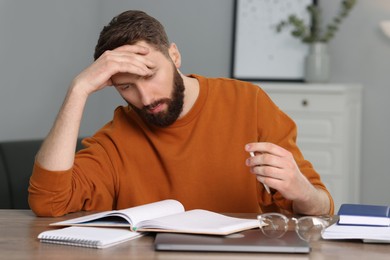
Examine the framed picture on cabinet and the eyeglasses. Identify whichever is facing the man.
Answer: the framed picture on cabinet

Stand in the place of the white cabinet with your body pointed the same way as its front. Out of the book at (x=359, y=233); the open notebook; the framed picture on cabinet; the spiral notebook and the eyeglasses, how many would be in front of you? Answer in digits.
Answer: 4

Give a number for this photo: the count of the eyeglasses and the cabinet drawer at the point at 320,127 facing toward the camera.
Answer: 2

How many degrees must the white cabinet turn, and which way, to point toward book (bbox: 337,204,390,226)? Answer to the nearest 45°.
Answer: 0° — it already faces it

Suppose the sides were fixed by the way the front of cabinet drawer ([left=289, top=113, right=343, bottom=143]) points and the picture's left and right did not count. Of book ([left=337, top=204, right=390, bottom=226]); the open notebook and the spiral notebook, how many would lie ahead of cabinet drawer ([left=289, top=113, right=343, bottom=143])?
3

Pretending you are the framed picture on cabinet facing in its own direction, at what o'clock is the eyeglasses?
The eyeglasses is roughly at 12 o'clock from the framed picture on cabinet.

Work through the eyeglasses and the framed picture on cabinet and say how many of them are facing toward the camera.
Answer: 2

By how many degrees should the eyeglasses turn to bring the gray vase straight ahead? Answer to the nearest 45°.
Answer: approximately 180°

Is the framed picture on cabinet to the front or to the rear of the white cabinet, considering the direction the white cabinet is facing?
to the rear

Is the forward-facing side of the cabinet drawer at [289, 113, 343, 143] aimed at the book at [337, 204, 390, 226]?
yes

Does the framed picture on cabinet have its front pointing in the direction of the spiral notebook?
yes

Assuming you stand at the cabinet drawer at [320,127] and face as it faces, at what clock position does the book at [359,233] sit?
The book is roughly at 12 o'clock from the cabinet drawer.

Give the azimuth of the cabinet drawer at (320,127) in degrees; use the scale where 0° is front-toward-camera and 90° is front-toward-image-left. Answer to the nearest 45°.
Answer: approximately 0°
